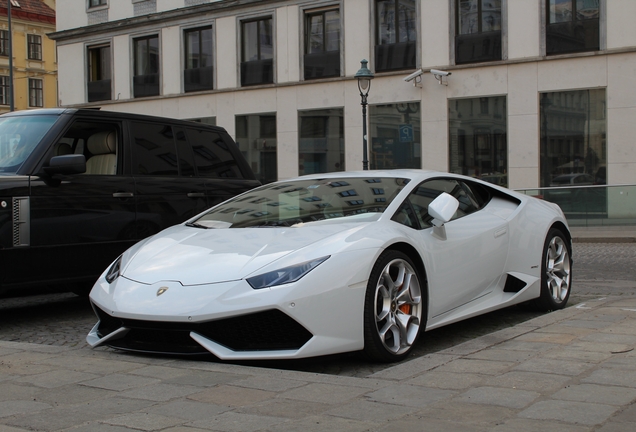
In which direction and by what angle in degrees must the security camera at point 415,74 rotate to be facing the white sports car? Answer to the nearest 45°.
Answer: approximately 90° to its left

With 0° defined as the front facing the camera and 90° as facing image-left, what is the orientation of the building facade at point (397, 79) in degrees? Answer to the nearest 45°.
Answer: approximately 45°

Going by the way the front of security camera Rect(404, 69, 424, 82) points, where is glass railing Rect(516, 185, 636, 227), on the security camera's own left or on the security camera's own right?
on the security camera's own left

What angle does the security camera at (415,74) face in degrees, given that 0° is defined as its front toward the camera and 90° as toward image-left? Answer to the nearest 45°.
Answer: approximately 90°

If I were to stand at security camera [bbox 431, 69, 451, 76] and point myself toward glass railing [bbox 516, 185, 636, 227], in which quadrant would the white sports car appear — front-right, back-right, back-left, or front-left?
front-right

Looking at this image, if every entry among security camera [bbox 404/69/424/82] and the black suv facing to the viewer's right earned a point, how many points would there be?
0

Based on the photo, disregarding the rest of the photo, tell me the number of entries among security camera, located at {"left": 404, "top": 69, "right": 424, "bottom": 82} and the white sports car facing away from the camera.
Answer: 0

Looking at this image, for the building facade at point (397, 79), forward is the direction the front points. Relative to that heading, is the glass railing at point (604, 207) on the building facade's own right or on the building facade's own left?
on the building facade's own left

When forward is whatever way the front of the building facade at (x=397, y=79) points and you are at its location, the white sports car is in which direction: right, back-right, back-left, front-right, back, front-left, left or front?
front-left

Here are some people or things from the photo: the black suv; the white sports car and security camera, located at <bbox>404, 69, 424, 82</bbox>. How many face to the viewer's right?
0

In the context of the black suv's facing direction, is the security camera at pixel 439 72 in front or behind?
behind
